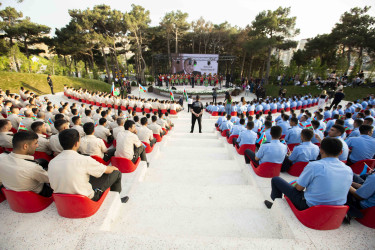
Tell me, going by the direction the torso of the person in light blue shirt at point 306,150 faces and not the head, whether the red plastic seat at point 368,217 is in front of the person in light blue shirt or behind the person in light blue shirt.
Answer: behind

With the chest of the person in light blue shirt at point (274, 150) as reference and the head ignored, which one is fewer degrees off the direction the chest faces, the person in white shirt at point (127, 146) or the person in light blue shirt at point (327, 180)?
the person in white shirt

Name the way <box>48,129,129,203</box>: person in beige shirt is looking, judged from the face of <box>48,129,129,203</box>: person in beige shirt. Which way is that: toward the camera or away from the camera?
away from the camera

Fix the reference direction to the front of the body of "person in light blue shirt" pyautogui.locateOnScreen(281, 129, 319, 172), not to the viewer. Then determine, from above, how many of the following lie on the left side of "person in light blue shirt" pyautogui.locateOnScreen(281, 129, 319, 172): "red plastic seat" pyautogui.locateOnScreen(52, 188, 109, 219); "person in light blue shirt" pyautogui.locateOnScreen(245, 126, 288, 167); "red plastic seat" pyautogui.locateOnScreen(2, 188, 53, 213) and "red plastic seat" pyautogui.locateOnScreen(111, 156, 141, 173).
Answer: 4

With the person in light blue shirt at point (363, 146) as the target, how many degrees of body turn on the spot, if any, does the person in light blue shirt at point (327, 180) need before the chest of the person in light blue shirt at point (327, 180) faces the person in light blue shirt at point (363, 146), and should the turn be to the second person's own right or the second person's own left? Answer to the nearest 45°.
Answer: approximately 45° to the second person's own right

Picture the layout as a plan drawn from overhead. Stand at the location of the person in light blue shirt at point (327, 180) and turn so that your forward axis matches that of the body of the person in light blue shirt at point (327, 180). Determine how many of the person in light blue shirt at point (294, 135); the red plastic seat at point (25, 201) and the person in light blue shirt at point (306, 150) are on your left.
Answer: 1

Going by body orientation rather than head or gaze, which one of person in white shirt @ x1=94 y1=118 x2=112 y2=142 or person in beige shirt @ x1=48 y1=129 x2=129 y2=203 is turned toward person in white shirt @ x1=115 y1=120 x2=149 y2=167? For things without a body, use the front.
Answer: person in beige shirt @ x1=48 y1=129 x2=129 y2=203

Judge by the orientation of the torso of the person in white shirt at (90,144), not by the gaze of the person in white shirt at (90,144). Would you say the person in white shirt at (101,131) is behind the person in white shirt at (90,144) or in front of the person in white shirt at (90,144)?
in front

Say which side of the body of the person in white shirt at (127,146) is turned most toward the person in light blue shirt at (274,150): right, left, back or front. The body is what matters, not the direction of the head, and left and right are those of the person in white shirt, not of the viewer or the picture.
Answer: right

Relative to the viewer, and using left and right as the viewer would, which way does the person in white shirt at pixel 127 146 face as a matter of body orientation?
facing away from the viewer and to the right of the viewer

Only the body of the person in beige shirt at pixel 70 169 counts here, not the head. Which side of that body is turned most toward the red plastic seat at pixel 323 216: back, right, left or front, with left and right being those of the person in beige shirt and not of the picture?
right
